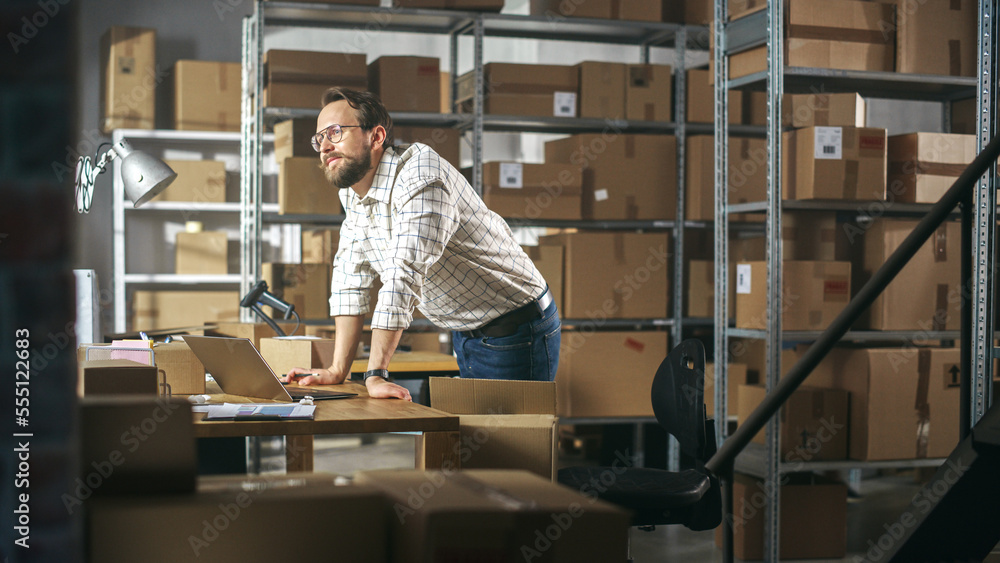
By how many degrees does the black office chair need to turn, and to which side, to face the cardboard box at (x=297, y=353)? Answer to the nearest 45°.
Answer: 0° — it already faces it

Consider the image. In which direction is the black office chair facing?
to the viewer's left

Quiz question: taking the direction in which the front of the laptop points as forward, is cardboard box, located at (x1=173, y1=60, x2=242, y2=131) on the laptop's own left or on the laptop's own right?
on the laptop's own left

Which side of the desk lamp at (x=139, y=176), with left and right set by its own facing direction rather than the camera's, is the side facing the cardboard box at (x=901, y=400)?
front

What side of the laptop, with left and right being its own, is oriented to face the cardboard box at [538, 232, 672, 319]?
front

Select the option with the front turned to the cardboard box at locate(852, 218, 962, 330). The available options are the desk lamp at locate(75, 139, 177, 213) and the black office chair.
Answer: the desk lamp

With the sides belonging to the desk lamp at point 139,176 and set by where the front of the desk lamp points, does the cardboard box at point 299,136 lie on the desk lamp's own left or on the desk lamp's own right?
on the desk lamp's own left

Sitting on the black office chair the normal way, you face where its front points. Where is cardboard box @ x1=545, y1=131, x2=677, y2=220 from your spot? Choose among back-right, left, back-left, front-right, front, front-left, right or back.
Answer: right

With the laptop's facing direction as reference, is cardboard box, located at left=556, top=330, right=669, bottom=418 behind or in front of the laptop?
in front

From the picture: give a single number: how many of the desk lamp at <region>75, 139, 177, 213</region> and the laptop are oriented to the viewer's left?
0

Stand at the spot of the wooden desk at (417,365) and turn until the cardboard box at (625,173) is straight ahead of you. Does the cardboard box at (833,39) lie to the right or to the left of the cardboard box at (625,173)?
right

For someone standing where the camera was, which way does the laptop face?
facing away from the viewer and to the right of the viewer

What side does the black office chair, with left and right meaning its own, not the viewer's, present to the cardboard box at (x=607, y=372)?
right

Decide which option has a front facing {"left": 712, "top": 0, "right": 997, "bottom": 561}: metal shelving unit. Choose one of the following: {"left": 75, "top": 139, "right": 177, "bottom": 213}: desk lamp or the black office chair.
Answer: the desk lamp

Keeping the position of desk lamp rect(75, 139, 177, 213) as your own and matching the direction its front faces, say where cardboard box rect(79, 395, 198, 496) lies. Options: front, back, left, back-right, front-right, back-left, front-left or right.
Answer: right

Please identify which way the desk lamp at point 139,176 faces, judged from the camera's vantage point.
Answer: facing to the right of the viewer

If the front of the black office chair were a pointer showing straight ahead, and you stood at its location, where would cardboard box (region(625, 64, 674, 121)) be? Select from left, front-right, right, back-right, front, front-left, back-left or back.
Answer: right
